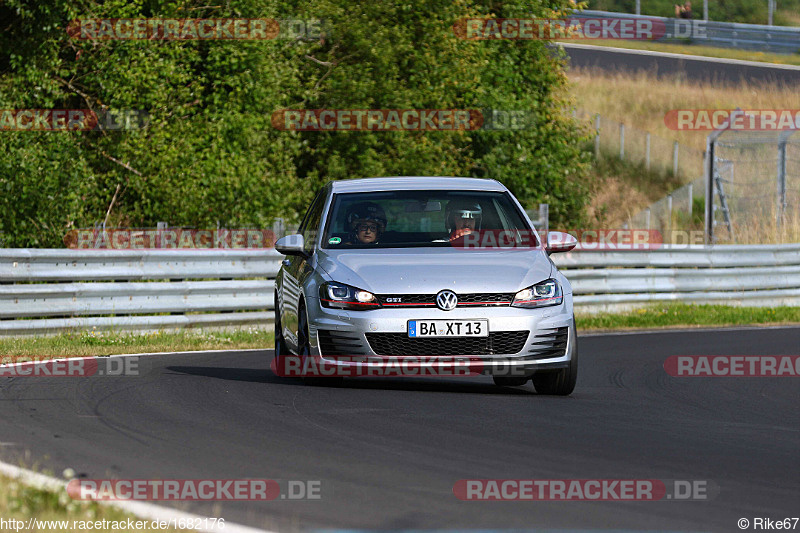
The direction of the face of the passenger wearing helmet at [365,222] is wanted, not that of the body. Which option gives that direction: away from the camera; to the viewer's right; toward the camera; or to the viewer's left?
toward the camera

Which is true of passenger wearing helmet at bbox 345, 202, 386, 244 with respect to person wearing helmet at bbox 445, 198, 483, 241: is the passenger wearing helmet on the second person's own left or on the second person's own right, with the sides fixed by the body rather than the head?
on the second person's own right

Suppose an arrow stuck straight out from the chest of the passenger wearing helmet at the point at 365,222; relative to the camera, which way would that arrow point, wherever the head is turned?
toward the camera

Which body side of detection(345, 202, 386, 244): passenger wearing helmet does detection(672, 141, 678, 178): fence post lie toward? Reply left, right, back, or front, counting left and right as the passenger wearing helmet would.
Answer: back

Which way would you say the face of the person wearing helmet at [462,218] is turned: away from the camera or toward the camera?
toward the camera

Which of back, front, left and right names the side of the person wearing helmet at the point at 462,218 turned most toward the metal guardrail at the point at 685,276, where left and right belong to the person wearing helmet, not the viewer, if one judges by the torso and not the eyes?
back

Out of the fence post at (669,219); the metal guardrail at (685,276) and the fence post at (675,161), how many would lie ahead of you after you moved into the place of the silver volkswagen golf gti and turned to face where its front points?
0

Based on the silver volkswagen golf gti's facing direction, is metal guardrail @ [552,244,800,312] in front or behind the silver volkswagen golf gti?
behind

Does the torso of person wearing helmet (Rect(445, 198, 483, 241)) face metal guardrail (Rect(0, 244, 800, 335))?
no

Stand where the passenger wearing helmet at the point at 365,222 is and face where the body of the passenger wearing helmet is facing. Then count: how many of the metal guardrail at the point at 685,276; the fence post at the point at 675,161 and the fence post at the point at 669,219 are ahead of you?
0

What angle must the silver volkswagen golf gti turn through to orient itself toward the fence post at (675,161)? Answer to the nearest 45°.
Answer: approximately 180°

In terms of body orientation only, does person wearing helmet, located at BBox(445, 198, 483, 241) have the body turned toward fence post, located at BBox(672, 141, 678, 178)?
no

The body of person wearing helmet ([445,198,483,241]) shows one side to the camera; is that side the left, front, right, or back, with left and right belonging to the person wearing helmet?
front

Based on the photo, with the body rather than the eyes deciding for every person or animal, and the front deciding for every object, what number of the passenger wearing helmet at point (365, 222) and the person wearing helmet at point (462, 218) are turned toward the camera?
2

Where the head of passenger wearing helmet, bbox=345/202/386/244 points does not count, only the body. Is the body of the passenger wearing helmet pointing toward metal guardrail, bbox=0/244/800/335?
no

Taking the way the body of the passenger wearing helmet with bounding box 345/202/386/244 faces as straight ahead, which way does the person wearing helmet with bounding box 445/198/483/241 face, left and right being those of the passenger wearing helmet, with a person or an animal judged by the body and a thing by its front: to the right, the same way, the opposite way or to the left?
the same way
